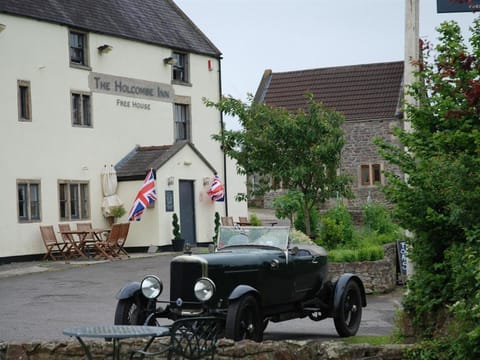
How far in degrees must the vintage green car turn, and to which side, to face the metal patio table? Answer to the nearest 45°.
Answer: approximately 45° to its left

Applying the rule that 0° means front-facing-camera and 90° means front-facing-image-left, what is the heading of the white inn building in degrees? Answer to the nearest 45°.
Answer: approximately 315°

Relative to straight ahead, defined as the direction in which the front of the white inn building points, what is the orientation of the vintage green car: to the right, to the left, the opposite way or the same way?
to the right

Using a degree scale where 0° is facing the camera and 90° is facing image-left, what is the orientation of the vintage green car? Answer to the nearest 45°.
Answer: approximately 45°

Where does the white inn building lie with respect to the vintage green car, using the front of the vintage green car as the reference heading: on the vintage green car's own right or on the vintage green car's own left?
on the vintage green car's own right

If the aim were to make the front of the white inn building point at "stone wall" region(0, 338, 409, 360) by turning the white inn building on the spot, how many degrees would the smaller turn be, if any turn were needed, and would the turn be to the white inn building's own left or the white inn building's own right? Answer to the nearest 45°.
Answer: approximately 45° to the white inn building's own right
